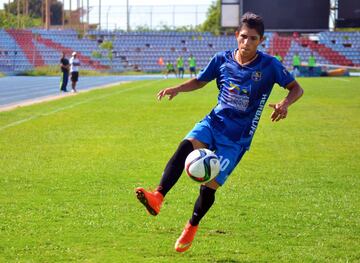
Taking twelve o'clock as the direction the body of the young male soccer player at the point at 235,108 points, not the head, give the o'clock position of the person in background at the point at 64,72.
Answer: The person in background is roughly at 4 o'clock from the young male soccer player.

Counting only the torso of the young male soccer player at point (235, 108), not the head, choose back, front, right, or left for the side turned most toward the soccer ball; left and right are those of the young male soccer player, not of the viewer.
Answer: front

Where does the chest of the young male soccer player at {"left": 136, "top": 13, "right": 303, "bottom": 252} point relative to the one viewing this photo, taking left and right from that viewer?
facing the viewer and to the left of the viewer

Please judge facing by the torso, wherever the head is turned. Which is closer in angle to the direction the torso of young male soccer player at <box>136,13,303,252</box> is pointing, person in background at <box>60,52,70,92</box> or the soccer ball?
the soccer ball
